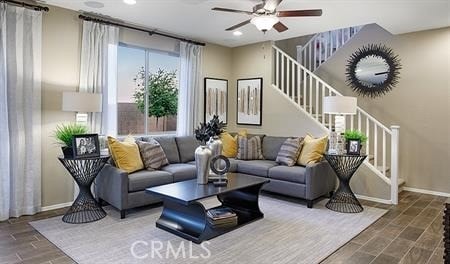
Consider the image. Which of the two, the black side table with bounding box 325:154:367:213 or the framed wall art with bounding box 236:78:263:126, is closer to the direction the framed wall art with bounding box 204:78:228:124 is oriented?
the black side table

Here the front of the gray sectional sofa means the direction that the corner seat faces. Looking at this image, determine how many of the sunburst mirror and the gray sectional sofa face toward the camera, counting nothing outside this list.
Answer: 2

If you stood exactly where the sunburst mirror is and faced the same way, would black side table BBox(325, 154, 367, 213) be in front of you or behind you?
in front

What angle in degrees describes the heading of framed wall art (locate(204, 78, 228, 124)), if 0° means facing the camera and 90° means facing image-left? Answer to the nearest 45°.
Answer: approximately 315°

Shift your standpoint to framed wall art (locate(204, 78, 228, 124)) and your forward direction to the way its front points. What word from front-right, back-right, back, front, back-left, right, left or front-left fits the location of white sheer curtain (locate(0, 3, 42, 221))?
right

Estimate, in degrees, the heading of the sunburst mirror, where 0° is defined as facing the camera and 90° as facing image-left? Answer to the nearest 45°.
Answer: approximately 0°

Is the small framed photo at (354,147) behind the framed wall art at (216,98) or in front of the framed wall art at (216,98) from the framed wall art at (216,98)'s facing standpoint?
in front

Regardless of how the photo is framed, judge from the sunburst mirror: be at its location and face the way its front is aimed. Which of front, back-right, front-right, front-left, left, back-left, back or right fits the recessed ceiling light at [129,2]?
front-right

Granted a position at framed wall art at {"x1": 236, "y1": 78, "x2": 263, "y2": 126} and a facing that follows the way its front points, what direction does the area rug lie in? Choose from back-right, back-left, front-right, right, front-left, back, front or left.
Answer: front-left
